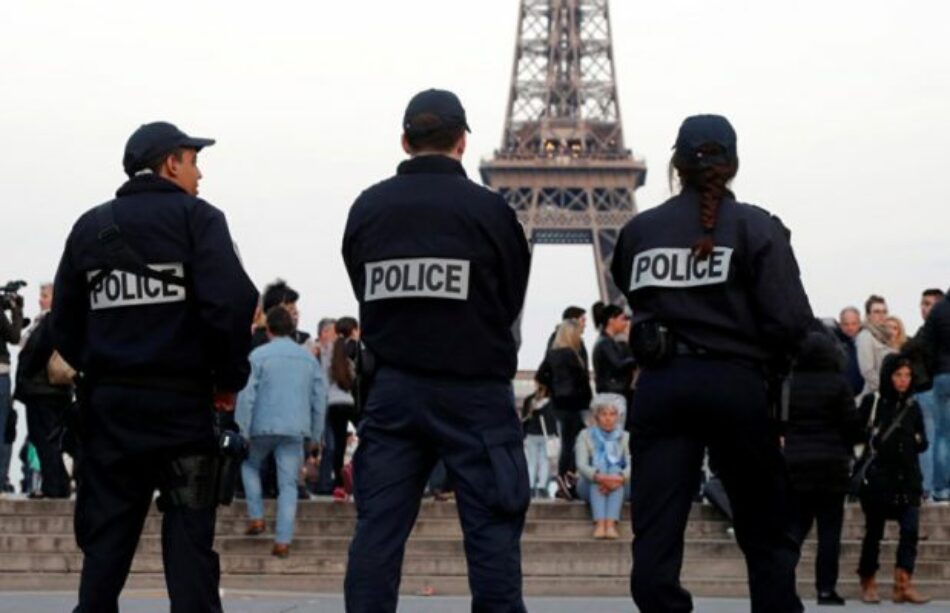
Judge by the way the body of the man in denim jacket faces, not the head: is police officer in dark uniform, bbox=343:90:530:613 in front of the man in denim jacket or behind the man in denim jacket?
behind

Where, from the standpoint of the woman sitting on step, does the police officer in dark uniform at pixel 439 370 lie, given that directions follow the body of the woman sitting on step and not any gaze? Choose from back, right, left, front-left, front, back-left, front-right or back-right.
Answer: front

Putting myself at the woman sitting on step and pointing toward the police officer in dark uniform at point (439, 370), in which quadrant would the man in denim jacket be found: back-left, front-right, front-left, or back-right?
front-right

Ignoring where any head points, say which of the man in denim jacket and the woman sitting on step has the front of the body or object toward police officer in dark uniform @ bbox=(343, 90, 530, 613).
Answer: the woman sitting on step

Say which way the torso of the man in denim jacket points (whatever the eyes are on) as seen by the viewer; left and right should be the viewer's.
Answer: facing away from the viewer

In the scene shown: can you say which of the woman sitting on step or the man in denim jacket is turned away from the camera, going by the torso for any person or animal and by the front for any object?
the man in denim jacket

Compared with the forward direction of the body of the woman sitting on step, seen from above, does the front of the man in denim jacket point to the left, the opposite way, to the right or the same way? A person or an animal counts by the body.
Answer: the opposite way

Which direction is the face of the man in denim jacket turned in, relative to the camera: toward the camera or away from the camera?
away from the camera

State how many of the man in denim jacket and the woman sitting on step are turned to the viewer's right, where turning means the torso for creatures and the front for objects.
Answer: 0

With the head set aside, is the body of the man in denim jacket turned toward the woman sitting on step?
no

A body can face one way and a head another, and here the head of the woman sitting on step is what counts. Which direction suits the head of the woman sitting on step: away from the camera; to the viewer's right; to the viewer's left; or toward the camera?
toward the camera

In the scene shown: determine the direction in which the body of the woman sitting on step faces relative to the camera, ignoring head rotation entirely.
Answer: toward the camera
